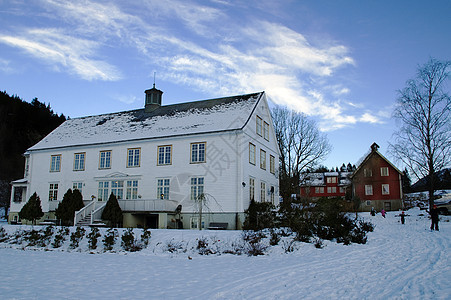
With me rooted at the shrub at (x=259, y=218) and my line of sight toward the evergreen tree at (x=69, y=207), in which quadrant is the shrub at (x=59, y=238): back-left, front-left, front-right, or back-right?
front-left

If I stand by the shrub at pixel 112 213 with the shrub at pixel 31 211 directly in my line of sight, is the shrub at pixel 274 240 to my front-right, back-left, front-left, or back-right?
back-left

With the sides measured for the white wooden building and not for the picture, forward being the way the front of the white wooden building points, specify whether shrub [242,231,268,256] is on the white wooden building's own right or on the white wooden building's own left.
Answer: on the white wooden building's own left

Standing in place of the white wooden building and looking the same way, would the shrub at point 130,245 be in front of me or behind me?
in front

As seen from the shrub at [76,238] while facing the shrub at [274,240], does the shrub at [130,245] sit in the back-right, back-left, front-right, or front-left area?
front-right

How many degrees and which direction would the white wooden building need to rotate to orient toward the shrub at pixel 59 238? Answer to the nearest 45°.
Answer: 0° — it already faces it

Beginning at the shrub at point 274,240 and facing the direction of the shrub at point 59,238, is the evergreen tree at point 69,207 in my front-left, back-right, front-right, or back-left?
front-right

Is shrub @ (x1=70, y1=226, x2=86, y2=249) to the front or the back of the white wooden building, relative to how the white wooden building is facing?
to the front

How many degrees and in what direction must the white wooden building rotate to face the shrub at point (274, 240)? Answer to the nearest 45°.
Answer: approximately 45° to its left

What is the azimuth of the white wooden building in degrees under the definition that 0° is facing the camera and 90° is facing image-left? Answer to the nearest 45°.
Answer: approximately 45°

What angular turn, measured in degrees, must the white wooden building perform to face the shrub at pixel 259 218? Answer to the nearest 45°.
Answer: approximately 90° to its left
